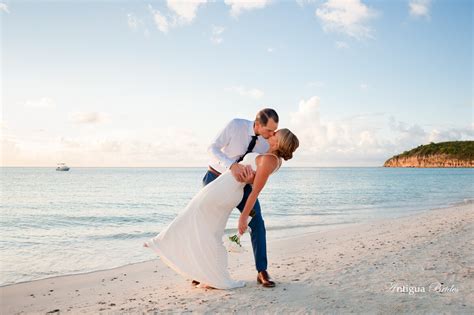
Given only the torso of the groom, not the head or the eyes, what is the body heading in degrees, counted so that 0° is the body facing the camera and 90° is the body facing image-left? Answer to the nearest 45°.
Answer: approximately 315°
